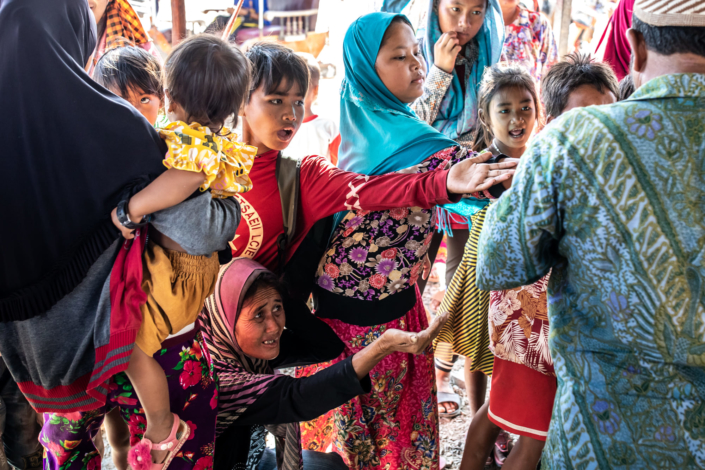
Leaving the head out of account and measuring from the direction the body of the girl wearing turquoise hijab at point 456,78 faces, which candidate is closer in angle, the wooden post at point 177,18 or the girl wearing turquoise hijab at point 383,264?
the girl wearing turquoise hijab

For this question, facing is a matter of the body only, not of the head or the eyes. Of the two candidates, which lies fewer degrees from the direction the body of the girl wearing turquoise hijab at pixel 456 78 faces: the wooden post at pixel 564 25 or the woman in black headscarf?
the woman in black headscarf

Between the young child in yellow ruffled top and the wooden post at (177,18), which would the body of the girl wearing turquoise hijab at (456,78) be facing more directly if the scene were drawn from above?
the young child in yellow ruffled top

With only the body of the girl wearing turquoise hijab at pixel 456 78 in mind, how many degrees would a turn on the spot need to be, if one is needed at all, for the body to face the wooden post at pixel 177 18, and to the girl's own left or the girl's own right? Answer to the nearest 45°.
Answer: approximately 90° to the girl's own right

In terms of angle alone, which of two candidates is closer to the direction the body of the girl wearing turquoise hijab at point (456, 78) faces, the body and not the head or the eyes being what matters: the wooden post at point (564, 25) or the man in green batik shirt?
the man in green batik shirt

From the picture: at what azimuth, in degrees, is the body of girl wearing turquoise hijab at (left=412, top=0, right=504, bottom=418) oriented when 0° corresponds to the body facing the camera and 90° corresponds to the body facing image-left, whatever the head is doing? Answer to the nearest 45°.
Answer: approximately 0°

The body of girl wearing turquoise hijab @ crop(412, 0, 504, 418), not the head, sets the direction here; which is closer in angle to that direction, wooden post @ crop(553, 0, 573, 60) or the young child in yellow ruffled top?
the young child in yellow ruffled top

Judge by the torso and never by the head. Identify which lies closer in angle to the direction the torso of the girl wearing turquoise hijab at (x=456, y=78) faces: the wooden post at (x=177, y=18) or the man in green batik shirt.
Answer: the man in green batik shirt

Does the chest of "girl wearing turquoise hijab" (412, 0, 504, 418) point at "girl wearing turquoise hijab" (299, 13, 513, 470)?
yes

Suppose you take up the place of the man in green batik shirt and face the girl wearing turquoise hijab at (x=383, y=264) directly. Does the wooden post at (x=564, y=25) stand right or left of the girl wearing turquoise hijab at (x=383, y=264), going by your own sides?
right

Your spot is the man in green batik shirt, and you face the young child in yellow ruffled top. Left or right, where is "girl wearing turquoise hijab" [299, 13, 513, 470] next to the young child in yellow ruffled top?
right
